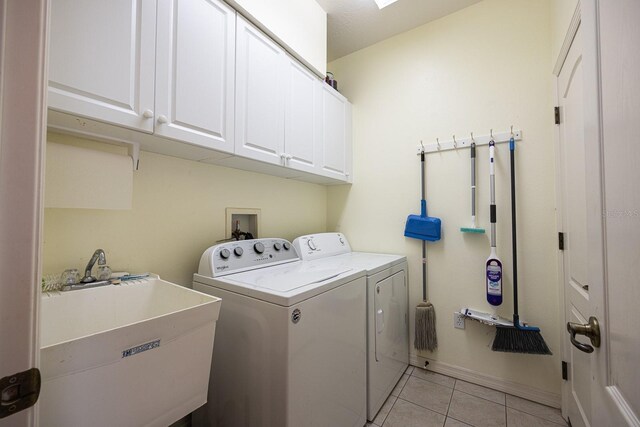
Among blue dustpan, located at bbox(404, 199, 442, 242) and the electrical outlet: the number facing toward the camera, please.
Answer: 2

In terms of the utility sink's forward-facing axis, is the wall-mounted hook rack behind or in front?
in front

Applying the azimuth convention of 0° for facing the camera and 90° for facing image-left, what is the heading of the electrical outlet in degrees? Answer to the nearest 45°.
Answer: approximately 0°

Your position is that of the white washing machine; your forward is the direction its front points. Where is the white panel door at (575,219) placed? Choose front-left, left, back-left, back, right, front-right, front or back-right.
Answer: front-left

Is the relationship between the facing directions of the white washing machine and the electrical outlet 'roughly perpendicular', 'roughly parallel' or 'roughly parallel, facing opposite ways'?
roughly perpendicular

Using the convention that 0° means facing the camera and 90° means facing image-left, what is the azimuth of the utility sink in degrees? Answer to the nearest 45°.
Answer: approximately 315°

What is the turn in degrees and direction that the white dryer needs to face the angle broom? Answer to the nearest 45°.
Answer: approximately 45° to its left

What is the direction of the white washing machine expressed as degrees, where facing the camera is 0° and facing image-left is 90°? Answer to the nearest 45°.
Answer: approximately 315°

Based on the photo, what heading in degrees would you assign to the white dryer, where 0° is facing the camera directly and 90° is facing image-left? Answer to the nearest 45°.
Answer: approximately 315°
